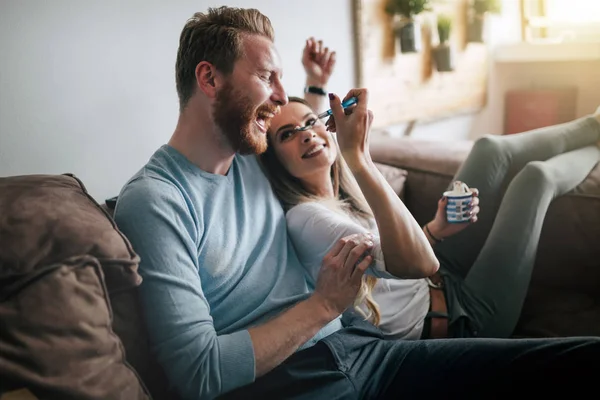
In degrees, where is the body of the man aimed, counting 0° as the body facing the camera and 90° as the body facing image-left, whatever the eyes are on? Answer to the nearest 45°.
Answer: approximately 315°

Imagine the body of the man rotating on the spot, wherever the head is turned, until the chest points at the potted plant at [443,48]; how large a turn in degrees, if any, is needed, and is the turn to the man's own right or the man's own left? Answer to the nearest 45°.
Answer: approximately 135° to the man's own left

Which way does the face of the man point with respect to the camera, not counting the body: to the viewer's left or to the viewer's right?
to the viewer's right

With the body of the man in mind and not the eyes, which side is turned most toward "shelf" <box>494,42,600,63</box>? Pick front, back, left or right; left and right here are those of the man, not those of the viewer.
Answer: left
